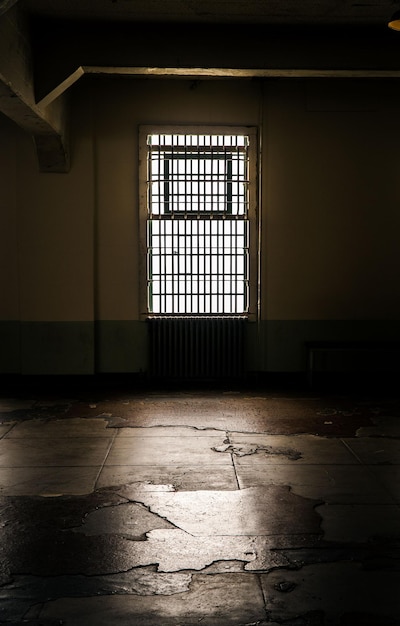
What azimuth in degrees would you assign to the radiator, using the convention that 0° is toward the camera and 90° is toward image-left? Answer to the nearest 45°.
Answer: approximately 0°

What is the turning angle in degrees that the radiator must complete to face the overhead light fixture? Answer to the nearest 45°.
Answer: approximately 45° to its left
